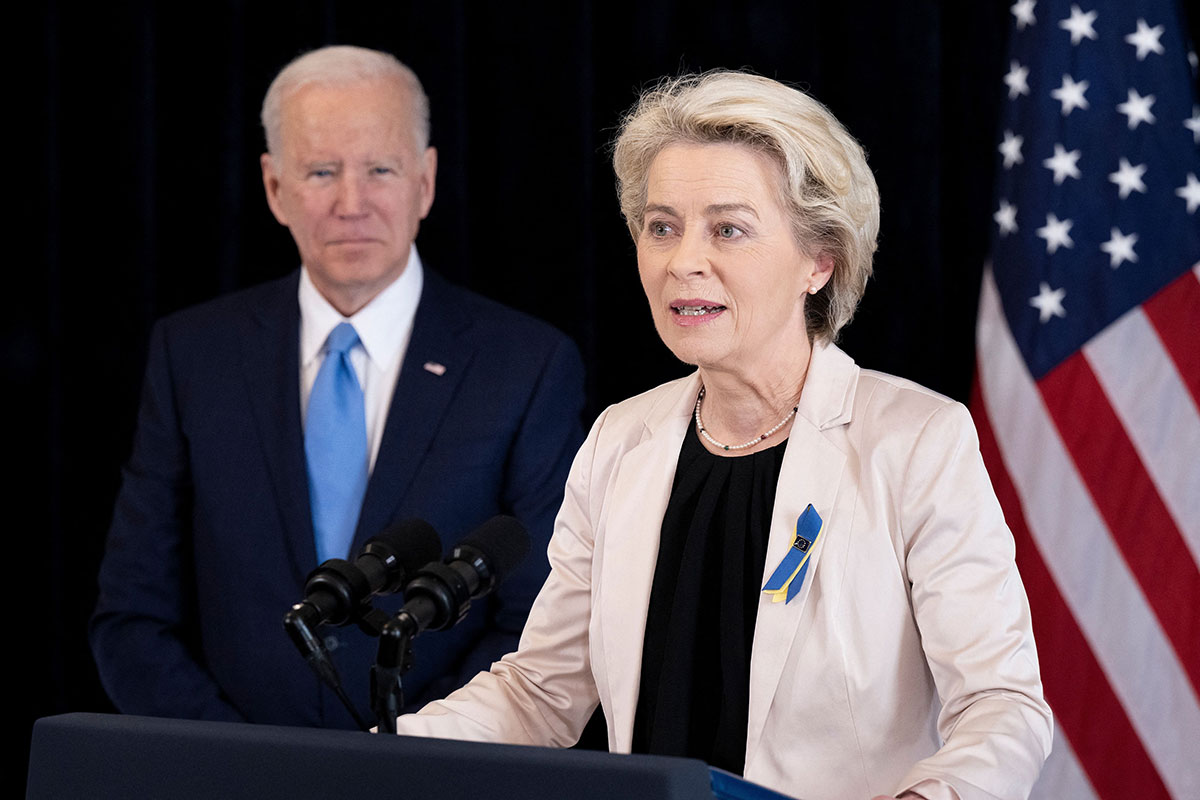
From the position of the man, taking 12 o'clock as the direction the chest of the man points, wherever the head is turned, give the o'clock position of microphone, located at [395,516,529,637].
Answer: The microphone is roughly at 12 o'clock from the man.

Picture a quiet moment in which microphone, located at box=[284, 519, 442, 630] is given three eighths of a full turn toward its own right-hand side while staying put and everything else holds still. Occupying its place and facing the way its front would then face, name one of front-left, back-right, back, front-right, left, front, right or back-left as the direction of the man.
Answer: back

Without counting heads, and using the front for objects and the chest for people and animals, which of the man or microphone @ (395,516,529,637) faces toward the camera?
the man

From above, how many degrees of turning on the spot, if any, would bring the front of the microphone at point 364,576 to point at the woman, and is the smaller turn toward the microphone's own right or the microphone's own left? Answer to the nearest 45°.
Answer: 0° — it already faces them

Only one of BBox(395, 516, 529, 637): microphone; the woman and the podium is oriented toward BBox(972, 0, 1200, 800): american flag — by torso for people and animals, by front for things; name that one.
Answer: the microphone

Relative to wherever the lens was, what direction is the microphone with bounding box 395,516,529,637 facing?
facing away from the viewer and to the right of the viewer

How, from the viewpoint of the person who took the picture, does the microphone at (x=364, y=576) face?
facing away from the viewer and to the right of the viewer

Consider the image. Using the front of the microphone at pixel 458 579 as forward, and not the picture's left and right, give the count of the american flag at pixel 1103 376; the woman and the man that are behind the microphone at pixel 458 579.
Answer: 0

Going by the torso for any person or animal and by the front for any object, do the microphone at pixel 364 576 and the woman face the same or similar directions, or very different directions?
very different directions

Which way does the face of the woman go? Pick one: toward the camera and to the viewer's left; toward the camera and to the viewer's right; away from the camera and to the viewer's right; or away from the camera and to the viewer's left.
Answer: toward the camera and to the viewer's left

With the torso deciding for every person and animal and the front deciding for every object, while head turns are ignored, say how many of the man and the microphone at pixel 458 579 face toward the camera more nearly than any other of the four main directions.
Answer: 1

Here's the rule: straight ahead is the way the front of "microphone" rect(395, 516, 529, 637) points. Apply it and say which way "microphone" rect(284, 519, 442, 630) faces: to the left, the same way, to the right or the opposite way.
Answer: the same way

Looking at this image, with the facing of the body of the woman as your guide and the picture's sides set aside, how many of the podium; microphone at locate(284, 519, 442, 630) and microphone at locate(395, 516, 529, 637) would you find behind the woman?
0

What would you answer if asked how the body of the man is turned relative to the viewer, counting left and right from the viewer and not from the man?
facing the viewer

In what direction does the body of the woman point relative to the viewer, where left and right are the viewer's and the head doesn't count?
facing the viewer and to the left of the viewer

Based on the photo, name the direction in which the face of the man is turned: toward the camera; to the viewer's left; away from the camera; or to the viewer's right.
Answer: toward the camera

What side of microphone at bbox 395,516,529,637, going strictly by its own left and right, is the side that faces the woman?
front
